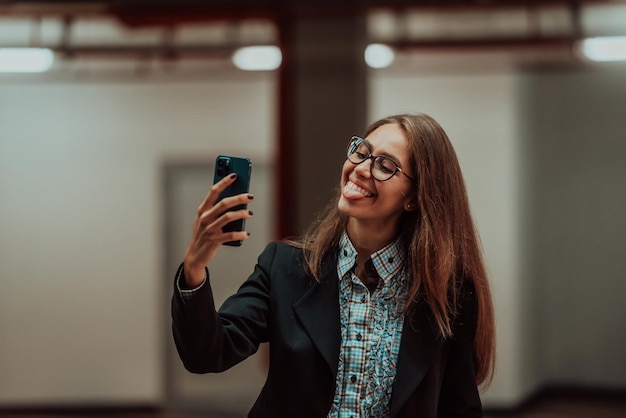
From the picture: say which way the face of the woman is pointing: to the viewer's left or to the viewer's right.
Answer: to the viewer's left

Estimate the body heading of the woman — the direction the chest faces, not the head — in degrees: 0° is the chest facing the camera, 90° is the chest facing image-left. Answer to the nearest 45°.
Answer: approximately 0°
